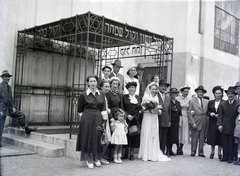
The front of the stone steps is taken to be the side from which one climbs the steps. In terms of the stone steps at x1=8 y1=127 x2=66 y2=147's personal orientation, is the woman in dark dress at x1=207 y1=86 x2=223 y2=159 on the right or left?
on its left

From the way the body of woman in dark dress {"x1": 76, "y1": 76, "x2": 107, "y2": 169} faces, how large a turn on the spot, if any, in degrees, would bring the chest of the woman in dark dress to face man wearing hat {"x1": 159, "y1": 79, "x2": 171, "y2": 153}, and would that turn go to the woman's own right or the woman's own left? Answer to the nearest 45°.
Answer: approximately 135° to the woman's own left

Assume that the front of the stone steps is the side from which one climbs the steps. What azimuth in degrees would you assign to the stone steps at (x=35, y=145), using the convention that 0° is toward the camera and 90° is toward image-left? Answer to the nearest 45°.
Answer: approximately 45°

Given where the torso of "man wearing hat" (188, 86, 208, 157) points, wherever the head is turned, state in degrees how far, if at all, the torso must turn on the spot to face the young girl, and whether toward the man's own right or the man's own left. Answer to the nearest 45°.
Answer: approximately 45° to the man's own right

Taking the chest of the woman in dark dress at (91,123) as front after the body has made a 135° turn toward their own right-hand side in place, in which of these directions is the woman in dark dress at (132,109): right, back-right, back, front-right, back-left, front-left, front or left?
right

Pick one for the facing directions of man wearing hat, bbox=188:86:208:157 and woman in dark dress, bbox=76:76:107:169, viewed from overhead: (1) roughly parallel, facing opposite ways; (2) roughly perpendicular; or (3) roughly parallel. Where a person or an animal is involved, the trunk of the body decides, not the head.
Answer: roughly parallel

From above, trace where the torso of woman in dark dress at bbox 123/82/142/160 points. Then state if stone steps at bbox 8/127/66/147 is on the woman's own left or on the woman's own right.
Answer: on the woman's own right

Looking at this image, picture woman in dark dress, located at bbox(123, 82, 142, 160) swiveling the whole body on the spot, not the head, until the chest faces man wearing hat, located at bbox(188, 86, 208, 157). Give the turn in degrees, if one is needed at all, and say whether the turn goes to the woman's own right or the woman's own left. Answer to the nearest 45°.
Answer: approximately 135° to the woman's own left

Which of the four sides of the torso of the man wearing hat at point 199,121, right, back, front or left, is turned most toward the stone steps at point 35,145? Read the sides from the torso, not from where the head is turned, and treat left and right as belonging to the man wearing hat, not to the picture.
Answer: right

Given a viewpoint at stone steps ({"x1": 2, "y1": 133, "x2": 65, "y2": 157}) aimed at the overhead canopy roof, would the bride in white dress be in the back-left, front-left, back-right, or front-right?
front-right

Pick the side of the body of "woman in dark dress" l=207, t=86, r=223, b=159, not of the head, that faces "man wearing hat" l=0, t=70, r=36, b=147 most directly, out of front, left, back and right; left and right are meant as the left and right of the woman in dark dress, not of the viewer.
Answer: right

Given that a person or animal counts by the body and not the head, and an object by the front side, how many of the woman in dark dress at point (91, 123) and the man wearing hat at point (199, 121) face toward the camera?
2

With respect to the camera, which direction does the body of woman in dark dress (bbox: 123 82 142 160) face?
toward the camera

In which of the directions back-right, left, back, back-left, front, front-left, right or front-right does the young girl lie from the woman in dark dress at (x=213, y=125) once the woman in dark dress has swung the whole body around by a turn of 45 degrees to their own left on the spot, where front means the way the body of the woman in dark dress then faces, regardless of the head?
right

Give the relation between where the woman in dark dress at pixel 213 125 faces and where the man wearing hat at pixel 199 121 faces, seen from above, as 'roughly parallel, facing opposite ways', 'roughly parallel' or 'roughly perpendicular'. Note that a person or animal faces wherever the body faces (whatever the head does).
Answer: roughly parallel

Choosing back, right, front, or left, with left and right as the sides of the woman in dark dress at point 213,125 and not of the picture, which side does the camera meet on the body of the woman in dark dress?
front

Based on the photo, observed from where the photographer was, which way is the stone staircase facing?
facing the viewer and to the left of the viewer

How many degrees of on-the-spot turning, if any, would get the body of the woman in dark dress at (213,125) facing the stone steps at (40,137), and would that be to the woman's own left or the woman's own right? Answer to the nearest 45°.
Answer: approximately 90° to the woman's own right

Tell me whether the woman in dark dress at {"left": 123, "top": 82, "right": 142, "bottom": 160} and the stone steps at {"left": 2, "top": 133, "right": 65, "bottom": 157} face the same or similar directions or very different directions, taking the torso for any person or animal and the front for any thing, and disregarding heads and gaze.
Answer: same or similar directions
